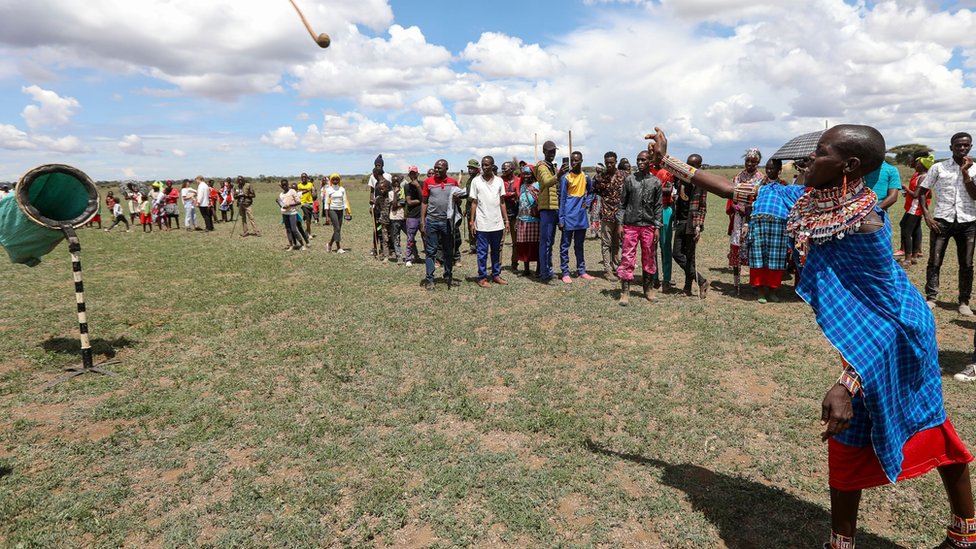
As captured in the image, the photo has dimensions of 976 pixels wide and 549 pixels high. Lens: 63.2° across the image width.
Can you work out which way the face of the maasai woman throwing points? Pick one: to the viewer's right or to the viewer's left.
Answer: to the viewer's left

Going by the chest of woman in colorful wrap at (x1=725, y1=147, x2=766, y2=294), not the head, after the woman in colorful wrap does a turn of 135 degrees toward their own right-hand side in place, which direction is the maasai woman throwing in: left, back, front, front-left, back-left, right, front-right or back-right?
back

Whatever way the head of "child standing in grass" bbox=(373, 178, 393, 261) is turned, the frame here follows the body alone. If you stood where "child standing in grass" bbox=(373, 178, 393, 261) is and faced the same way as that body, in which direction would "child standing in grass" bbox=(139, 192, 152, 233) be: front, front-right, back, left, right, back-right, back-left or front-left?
back-right

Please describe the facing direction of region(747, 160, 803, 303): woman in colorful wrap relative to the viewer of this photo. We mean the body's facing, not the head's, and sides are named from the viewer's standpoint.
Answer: facing the viewer

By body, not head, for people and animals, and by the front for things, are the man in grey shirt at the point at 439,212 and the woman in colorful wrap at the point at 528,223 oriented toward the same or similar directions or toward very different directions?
same or similar directions

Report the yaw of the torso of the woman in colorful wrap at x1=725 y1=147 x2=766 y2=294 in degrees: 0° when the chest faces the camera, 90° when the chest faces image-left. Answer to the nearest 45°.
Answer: approximately 45°

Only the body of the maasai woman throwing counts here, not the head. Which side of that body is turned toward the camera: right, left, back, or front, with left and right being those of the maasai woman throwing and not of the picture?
left

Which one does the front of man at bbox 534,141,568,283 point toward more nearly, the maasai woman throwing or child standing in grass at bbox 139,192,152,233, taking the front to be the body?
the maasai woman throwing

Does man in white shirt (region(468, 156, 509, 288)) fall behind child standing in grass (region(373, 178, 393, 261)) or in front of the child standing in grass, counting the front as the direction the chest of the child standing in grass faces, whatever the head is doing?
in front

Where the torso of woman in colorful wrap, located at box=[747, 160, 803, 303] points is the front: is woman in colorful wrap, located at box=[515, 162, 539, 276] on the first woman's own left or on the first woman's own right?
on the first woman's own right

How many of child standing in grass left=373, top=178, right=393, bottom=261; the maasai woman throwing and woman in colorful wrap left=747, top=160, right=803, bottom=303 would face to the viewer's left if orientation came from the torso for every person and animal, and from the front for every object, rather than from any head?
1

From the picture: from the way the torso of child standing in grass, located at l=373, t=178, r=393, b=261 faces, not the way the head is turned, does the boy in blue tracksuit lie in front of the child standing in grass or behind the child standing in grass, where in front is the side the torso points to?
in front

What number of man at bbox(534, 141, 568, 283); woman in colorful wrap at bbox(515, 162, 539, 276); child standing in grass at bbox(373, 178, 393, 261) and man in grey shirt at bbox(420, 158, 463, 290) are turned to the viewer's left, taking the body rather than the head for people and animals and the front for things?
0

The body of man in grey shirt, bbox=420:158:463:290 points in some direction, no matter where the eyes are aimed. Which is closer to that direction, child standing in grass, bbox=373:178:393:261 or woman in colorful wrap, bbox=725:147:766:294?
the woman in colorful wrap

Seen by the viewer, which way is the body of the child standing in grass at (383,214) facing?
toward the camera
